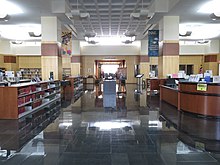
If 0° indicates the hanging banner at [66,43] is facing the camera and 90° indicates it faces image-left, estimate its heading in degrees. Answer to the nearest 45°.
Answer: approximately 0°

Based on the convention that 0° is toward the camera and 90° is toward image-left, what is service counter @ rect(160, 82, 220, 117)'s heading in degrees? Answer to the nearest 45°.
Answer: approximately 45°

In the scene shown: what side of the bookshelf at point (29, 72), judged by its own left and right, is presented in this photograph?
front

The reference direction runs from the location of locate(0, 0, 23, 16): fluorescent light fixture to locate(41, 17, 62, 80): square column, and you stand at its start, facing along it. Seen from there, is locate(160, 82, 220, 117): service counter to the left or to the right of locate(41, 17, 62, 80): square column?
right

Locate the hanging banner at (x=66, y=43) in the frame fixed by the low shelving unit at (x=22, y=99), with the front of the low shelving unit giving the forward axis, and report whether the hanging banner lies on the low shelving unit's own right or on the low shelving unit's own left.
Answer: on the low shelving unit's own left

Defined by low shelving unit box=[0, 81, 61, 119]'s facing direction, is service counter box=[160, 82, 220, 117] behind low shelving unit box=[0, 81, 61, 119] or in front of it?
in front

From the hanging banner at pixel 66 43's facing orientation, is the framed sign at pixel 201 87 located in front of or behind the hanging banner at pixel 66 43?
in front

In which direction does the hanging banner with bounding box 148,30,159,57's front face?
toward the camera

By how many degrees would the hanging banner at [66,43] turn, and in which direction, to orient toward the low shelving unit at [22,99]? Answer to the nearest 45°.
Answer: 0° — it already faces it

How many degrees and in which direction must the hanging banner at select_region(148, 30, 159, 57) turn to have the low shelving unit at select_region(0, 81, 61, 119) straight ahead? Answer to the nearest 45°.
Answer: approximately 45° to its right

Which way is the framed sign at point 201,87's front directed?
toward the camera

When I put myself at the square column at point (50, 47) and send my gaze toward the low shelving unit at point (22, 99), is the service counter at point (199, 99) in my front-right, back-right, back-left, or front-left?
front-left

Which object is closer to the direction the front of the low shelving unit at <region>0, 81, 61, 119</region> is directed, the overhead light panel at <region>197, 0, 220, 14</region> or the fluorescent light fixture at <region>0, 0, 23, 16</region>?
the overhead light panel

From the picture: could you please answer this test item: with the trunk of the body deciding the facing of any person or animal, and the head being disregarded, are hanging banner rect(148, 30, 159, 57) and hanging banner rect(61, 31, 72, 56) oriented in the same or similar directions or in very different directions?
same or similar directions
